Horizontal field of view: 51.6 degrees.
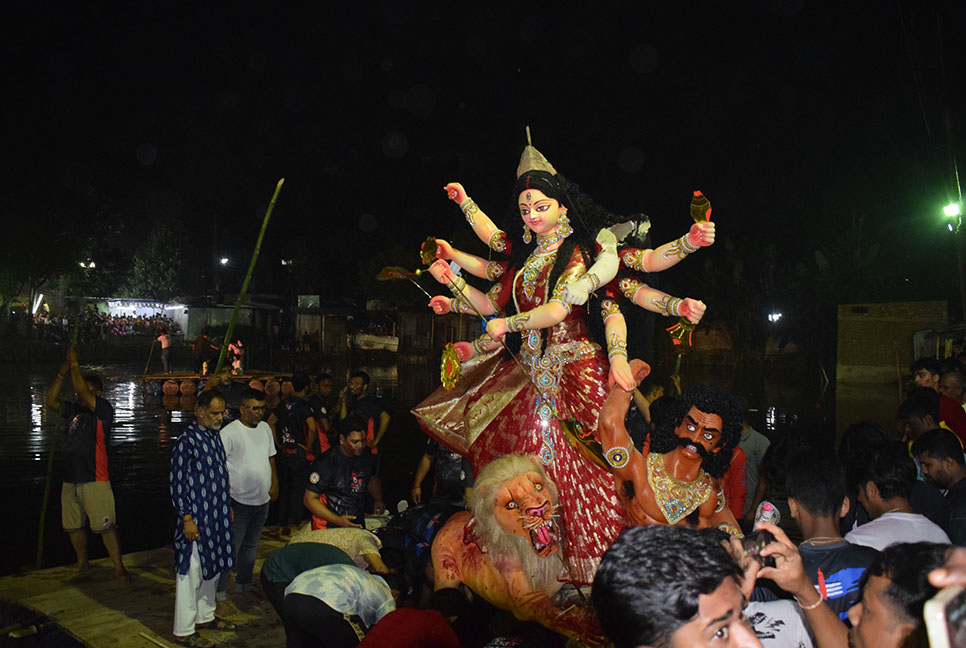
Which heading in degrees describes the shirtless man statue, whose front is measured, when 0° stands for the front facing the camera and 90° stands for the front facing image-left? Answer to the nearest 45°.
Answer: approximately 0°

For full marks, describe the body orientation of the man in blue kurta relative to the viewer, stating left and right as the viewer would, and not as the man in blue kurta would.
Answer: facing the viewer and to the right of the viewer

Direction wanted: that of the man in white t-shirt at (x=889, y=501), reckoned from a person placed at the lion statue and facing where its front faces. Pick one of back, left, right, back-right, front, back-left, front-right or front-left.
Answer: front-left

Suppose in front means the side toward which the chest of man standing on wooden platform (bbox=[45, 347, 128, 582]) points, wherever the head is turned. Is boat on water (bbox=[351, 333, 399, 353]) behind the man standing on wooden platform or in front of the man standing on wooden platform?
behind

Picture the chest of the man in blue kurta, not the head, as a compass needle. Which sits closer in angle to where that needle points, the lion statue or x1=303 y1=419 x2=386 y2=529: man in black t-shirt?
the lion statue

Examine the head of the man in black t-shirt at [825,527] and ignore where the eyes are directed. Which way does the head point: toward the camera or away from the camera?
away from the camera

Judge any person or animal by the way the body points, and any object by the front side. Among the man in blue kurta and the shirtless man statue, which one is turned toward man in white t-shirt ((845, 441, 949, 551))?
the man in blue kurta

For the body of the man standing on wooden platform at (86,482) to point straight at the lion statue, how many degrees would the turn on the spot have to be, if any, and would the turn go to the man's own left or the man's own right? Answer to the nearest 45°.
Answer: approximately 90° to the man's own left
